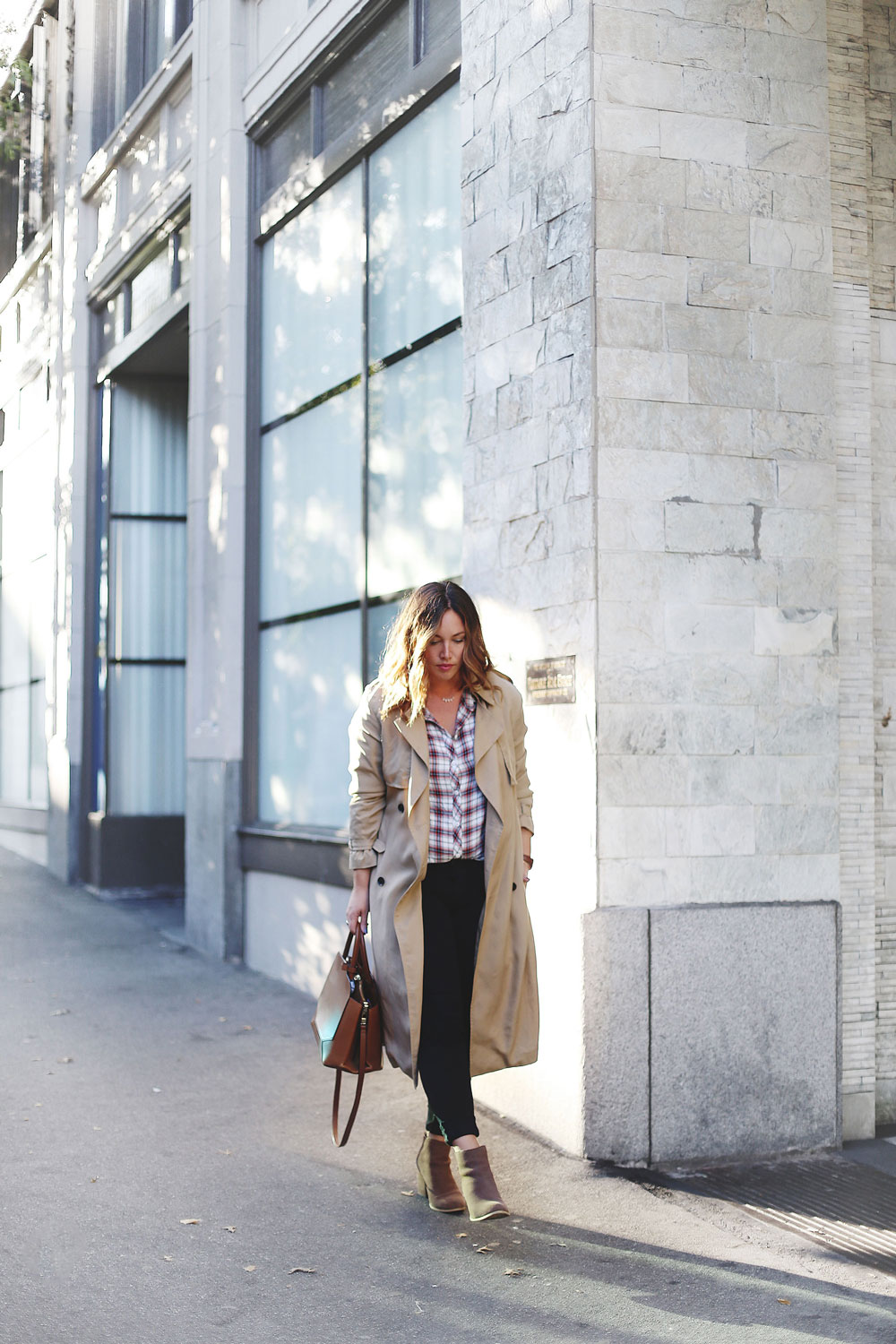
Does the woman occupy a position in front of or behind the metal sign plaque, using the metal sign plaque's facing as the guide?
in front

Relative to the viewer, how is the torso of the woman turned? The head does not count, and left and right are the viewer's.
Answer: facing the viewer

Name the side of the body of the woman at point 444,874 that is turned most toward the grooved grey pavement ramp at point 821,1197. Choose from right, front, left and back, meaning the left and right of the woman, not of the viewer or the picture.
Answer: left

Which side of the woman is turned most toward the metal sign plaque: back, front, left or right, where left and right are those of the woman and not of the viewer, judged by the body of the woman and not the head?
back

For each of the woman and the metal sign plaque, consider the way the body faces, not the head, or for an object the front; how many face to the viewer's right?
0
